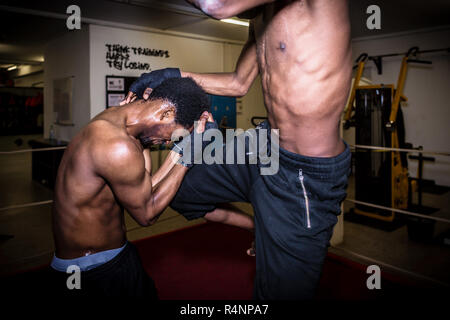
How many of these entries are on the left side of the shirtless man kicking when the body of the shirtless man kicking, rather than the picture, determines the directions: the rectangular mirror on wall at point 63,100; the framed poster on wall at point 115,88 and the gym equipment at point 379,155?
0

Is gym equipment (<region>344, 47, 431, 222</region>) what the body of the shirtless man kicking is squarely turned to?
no

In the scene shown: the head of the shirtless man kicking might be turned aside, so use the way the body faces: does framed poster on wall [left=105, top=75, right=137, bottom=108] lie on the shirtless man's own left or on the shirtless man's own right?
on the shirtless man's own right

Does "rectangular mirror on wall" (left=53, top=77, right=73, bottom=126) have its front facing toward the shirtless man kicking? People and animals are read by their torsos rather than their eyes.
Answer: no

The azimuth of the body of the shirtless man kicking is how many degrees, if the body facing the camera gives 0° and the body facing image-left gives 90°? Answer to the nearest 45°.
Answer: approximately 90°

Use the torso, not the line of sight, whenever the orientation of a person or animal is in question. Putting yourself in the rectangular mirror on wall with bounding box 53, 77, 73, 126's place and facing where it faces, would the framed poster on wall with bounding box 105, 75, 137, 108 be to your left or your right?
on your left
